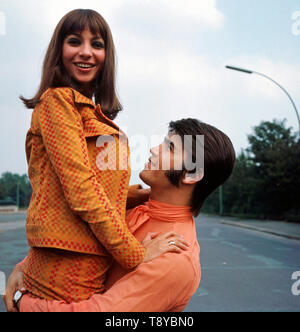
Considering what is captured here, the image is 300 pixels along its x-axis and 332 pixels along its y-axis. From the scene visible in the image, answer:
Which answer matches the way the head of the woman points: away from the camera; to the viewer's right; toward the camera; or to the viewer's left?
toward the camera

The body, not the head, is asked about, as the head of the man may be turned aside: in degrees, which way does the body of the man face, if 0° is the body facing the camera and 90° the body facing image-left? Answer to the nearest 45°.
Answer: approximately 90°

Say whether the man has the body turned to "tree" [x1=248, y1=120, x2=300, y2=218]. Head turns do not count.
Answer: no

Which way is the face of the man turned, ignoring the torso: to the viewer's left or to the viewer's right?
to the viewer's left
